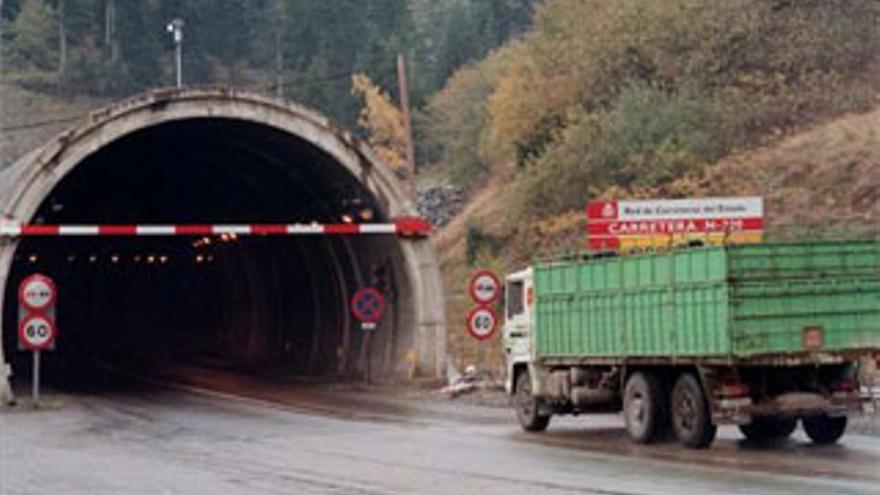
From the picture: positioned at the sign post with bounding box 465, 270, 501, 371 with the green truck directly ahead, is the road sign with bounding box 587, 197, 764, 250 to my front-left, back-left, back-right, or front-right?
front-left

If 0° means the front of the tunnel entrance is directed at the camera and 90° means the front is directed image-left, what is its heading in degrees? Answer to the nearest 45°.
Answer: approximately 0°

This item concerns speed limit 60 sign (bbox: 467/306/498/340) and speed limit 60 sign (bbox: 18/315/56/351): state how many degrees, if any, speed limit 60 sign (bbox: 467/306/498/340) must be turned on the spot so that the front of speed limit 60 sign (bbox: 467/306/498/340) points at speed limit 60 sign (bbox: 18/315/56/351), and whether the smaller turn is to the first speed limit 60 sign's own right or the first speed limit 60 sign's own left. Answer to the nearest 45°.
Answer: approximately 90° to the first speed limit 60 sign's own right

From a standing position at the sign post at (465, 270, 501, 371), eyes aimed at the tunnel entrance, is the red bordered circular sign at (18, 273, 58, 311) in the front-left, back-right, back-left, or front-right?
front-left

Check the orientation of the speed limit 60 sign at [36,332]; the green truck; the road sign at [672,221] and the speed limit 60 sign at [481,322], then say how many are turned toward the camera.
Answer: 3

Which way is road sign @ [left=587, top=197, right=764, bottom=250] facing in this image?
toward the camera

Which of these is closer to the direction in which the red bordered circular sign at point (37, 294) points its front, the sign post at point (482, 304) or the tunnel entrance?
the sign post

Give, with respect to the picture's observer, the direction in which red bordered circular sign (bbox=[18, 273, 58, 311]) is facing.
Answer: facing the viewer

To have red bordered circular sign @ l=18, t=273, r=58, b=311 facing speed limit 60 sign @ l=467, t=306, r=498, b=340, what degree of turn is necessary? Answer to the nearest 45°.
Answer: approximately 90° to its left

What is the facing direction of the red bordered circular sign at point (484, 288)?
toward the camera

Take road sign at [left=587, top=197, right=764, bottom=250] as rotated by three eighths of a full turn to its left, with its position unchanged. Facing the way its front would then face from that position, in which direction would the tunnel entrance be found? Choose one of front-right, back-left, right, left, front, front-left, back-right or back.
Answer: left
